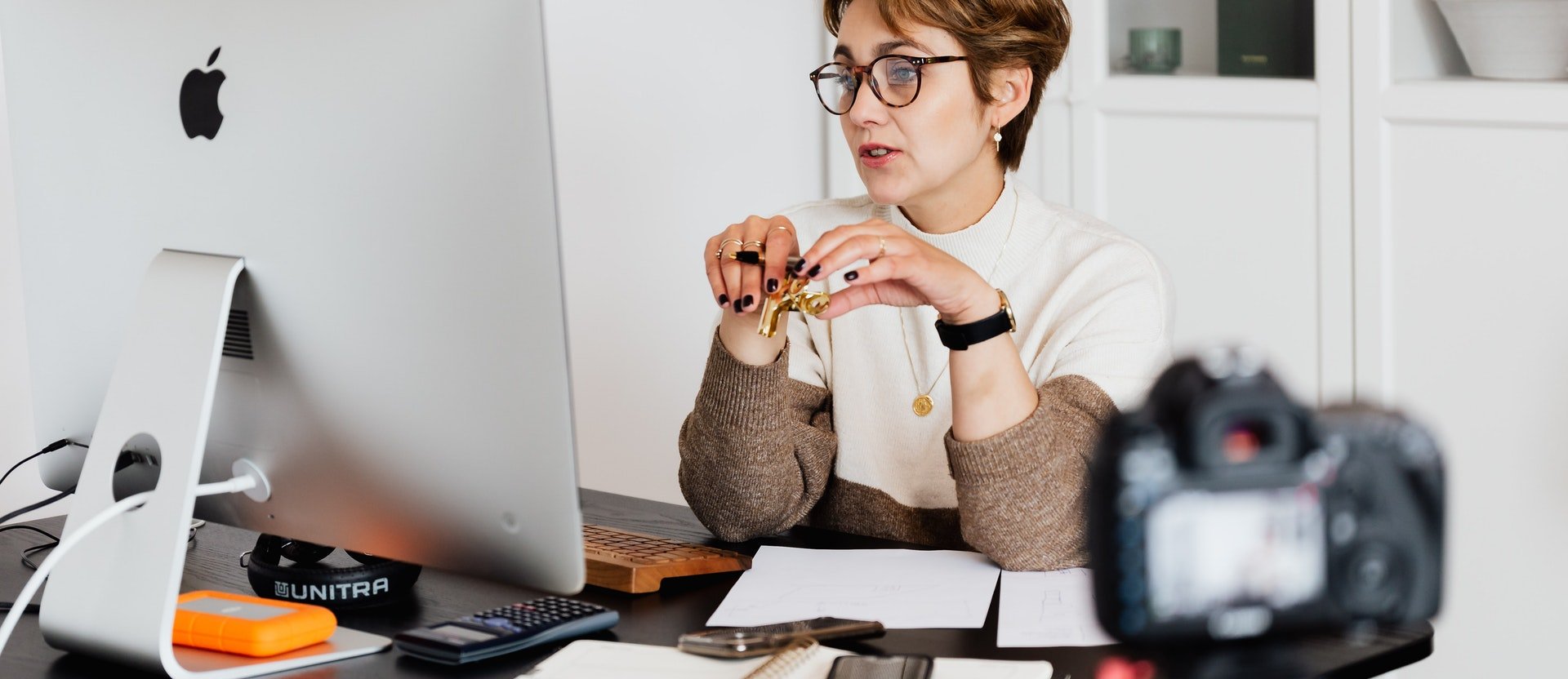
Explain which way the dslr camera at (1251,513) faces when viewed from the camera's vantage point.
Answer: facing away from the viewer

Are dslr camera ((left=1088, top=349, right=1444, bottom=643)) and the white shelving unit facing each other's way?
yes

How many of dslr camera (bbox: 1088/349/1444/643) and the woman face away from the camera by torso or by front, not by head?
1

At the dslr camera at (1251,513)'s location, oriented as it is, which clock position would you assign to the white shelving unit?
The white shelving unit is roughly at 12 o'clock from the dslr camera.

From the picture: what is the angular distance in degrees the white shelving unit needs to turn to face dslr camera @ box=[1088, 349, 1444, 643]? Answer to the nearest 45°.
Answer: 0° — it already faces it

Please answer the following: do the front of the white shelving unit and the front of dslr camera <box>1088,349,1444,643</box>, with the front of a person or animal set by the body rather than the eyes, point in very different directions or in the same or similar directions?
very different directions

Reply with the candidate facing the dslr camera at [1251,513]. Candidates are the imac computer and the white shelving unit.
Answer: the white shelving unit

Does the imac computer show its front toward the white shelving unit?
yes

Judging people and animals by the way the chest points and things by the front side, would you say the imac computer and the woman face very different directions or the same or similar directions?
very different directions
